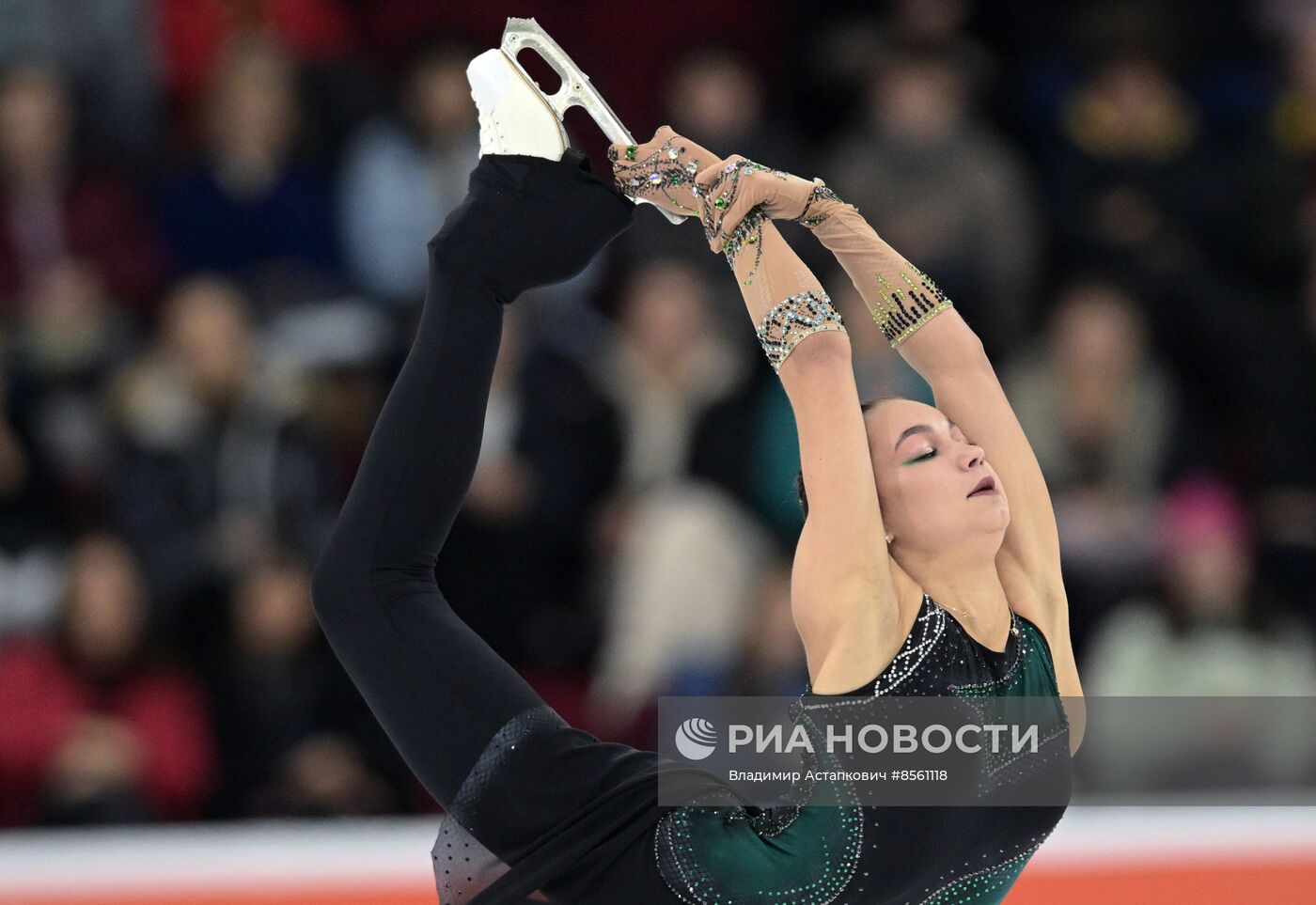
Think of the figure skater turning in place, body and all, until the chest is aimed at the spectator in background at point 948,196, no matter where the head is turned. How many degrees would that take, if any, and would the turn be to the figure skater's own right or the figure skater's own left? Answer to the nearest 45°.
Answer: approximately 135° to the figure skater's own left

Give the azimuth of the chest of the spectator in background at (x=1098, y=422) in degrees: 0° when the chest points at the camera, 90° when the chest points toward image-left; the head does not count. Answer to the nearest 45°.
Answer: approximately 0°

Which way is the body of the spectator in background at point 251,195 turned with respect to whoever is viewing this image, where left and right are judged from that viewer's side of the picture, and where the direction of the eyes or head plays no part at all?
facing the viewer

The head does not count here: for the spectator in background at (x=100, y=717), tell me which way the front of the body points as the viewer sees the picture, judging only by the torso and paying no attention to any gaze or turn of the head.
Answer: toward the camera

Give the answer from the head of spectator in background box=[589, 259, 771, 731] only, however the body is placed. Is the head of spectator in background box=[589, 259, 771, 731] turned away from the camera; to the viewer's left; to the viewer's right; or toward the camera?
toward the camera

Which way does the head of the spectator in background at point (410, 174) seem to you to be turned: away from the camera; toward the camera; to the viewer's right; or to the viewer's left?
toward the camera

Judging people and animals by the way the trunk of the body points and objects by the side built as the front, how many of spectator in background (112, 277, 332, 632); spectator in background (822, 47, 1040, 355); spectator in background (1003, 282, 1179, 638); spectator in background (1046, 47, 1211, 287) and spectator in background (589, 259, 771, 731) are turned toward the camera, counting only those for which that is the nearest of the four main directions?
5

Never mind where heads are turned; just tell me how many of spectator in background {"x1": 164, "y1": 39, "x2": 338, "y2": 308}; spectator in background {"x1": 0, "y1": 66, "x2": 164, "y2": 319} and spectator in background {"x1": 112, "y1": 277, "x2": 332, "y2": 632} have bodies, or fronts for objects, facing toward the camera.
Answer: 3

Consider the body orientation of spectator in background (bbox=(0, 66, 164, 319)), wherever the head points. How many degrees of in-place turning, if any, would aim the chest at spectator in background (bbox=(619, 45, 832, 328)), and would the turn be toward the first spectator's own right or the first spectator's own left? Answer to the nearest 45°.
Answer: approximately 45° to the first spectator's own left

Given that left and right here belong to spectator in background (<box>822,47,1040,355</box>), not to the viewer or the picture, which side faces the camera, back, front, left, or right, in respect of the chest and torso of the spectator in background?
front

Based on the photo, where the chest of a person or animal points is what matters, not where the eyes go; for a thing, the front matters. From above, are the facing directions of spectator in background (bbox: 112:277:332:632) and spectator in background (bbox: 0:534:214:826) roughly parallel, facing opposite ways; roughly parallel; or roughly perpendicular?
roughly parallel

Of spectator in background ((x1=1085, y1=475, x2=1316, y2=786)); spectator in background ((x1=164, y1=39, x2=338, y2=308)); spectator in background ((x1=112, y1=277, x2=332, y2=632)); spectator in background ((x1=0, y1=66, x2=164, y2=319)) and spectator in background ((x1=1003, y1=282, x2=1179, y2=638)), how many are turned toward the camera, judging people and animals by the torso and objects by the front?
5

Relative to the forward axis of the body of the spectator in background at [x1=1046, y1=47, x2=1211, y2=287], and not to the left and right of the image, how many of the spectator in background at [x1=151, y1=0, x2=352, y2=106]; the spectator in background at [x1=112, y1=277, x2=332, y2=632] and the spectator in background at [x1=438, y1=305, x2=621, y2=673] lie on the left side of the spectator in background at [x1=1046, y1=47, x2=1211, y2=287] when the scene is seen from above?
0

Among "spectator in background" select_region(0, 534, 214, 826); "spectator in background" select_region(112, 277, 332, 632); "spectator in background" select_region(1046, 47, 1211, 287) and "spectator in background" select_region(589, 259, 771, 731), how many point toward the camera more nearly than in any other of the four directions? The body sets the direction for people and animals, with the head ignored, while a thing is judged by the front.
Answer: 4
